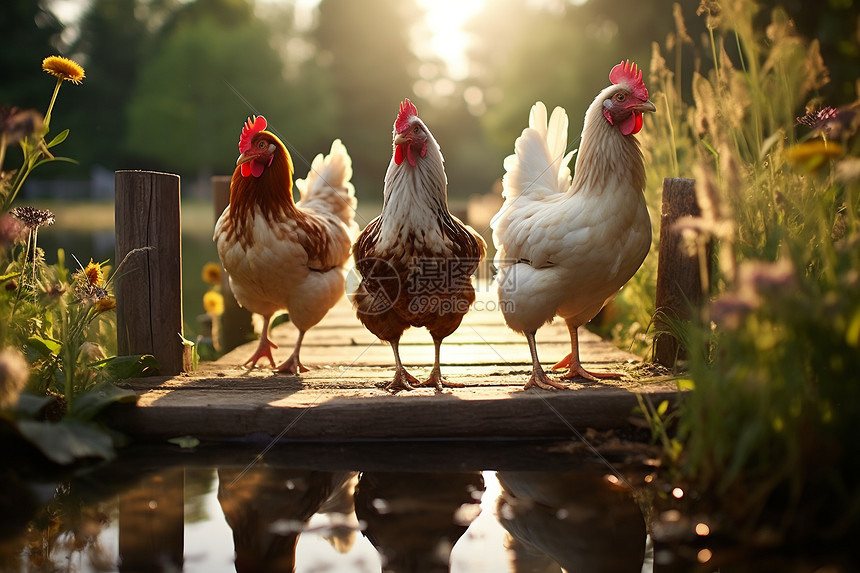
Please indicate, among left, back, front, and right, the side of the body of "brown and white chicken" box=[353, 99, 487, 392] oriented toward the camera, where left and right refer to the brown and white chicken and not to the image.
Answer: front

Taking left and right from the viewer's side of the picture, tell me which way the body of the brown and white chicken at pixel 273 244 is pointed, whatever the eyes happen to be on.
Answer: facing the viewer and to the left of the viewer

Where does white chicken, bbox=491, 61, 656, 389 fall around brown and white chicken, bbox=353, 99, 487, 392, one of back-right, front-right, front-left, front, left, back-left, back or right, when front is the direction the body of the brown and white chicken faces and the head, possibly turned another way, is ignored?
left

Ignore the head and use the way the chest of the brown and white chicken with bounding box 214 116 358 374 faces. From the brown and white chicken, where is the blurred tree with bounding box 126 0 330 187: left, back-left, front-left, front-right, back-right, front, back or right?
back-right

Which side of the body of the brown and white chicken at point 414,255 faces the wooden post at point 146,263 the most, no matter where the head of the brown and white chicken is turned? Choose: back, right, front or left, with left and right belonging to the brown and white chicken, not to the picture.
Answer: right

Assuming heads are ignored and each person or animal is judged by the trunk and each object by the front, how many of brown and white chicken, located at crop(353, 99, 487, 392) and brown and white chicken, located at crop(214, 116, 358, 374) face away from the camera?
0

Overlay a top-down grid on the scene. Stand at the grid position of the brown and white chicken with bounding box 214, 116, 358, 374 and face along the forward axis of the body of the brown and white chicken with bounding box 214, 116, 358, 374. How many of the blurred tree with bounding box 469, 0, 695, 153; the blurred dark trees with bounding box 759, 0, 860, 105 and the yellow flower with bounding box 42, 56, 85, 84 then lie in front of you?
1

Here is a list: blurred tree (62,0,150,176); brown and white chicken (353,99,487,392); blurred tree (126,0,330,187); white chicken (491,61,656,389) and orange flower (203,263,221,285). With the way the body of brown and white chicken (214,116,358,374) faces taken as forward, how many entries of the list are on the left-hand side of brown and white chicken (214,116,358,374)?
2

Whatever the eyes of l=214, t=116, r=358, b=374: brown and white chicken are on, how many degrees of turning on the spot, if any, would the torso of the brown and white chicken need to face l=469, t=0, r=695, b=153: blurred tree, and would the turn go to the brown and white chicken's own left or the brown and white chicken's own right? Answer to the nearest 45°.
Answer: approximately 180°

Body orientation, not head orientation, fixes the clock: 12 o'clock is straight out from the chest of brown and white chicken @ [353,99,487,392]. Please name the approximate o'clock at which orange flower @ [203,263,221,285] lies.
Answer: The orange flower is roughly at 5 o'clock from the brown and white chicken.

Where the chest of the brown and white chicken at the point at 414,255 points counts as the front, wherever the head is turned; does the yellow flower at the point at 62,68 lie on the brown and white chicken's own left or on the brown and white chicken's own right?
on the brown and white chicken's own right

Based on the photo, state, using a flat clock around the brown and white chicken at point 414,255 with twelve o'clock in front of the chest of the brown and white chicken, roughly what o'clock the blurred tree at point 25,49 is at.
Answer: The blurred tree is roughly at 5 o'clock from the brown and white chicken.

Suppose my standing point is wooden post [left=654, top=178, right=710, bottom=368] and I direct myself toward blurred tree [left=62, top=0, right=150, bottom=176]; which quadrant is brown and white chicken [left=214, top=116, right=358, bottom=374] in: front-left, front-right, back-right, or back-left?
front-left

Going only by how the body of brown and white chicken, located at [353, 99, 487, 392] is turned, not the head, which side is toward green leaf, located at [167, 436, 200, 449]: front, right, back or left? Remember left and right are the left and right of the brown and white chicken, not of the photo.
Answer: right
